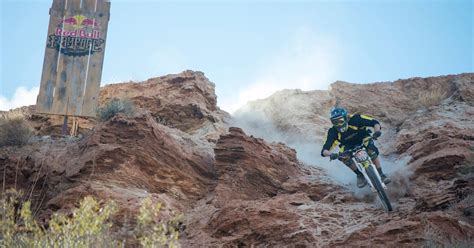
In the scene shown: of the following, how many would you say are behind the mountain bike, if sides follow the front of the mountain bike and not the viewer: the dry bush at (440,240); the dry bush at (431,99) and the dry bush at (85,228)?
1

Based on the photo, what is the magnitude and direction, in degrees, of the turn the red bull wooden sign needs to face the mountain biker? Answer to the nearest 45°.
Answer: approximately 45° to its left

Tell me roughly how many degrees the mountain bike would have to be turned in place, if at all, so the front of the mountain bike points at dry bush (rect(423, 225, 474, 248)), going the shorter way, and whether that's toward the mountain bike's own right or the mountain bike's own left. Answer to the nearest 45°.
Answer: approximately 45° to the mountain bike's own left

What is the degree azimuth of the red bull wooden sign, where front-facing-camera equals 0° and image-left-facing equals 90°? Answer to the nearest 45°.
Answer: approximately 0°

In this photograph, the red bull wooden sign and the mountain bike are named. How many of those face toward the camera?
2

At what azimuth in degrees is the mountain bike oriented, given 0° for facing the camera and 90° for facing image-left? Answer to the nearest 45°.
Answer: approximately 0°

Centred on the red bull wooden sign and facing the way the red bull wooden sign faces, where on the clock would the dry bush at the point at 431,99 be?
The dry bush is roughly at 9 o'clock from the red bull wooden sign.

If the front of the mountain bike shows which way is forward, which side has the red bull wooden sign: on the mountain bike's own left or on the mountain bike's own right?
on the mountain bike's own right

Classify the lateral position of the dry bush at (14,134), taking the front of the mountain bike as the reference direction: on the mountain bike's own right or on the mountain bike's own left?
on the mountain bike's own right
